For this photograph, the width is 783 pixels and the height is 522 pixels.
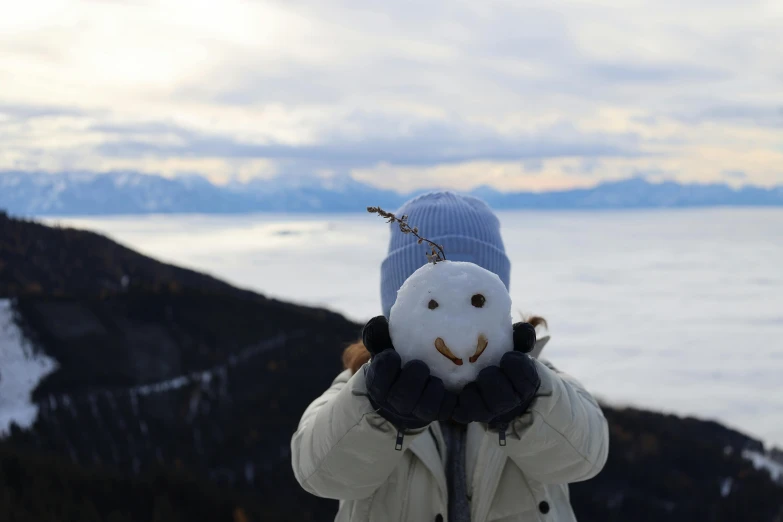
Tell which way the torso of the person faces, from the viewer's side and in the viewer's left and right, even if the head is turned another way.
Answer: facing the viewer
